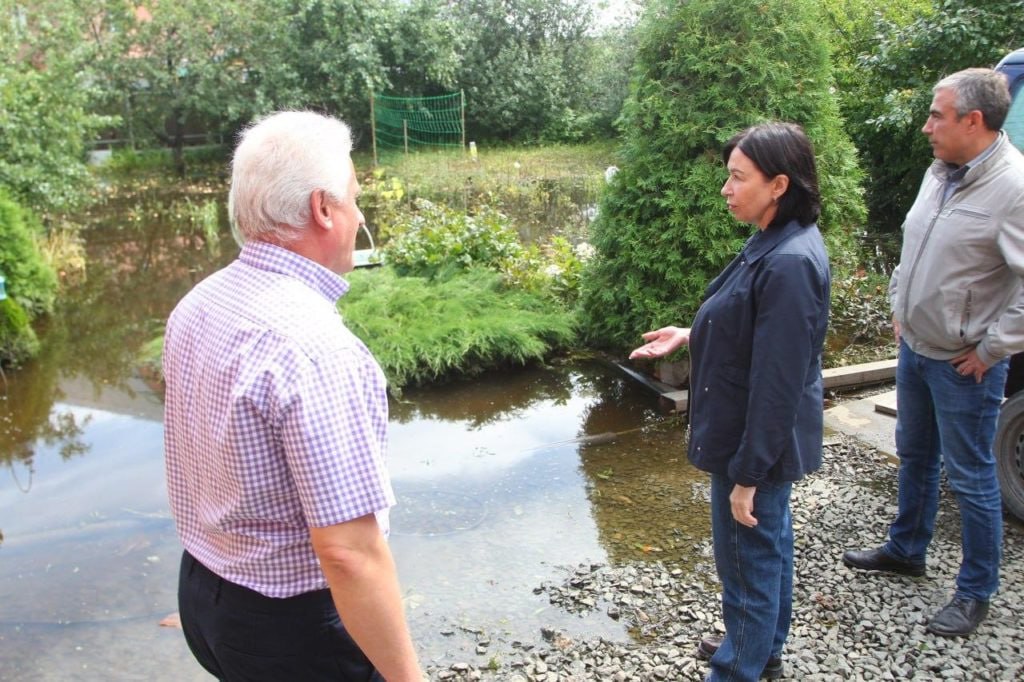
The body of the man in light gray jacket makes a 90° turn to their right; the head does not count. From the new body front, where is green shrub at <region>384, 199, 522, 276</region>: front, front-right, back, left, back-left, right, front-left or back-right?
front

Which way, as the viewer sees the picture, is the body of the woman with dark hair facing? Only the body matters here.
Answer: to the viewer's left

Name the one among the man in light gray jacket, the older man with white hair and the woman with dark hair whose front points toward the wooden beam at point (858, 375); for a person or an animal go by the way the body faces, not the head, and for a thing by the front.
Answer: the older man with white hair

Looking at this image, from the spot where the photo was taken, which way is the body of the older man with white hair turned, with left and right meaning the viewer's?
facing away from the viewer and to the right of the viewer

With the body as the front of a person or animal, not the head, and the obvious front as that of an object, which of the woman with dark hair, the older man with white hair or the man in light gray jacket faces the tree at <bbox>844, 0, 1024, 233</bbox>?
the older man with white hair

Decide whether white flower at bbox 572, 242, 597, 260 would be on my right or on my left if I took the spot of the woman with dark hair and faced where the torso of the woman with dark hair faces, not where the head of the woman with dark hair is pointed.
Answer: on my right

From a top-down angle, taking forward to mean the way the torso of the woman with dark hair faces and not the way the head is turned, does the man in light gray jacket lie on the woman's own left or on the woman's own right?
on the woman's own right

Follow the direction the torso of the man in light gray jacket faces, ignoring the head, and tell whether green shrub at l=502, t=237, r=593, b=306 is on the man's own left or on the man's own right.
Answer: on the man's own right

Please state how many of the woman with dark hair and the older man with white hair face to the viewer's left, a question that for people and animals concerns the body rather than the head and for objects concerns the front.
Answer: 1

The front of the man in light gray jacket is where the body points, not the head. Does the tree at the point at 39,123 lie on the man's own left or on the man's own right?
on the man's own right

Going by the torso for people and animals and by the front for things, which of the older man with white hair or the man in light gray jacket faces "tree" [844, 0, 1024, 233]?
the older man with white hair

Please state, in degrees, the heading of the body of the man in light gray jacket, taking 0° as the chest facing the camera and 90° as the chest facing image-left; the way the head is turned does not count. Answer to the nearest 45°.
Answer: approximately 45°

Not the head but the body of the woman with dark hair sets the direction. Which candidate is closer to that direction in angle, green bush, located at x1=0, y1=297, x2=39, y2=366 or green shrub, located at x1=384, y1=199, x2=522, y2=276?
the green bush

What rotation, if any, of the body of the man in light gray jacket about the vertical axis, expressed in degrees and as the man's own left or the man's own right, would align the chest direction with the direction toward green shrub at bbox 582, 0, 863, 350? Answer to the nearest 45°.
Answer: approximately 90° to the man's own right
